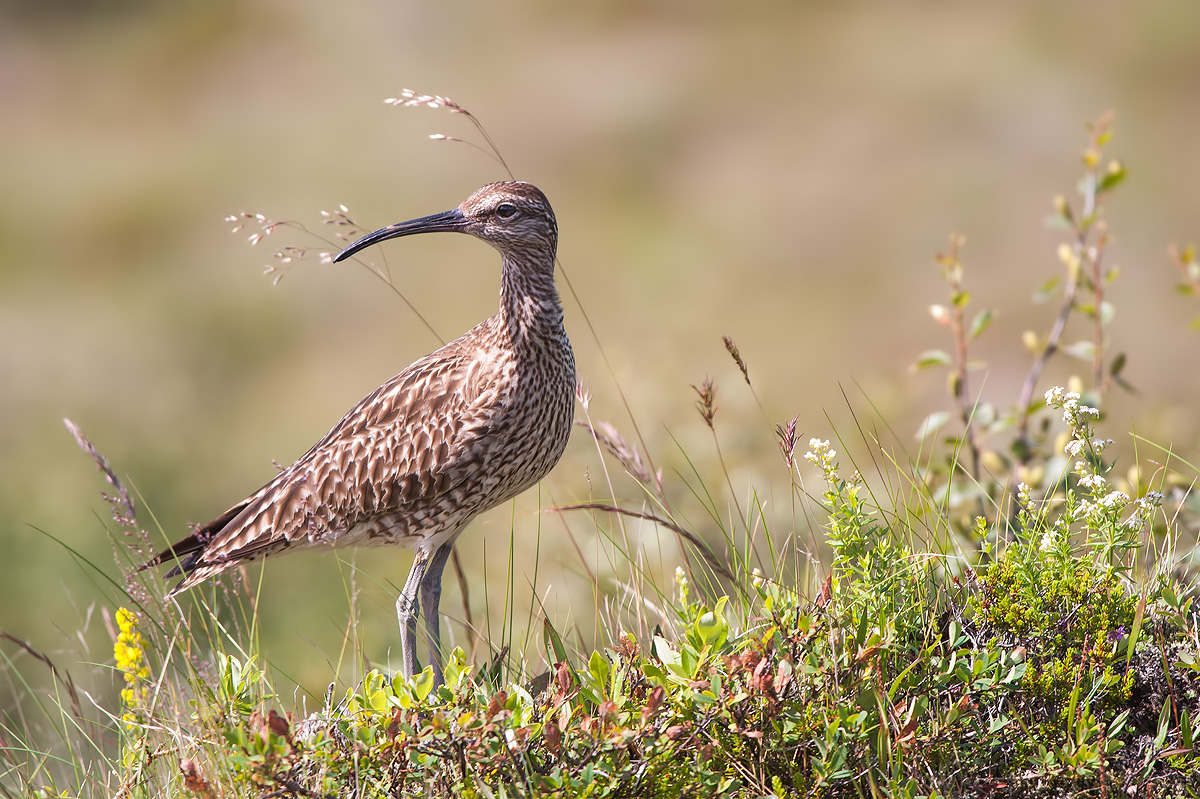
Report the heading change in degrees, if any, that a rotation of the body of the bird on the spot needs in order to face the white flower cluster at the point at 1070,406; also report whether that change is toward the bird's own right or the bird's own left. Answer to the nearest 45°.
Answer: approximately 45° to the bird's own right

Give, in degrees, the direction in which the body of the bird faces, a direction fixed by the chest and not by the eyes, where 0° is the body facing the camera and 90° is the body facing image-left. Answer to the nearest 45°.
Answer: approximately 270°
